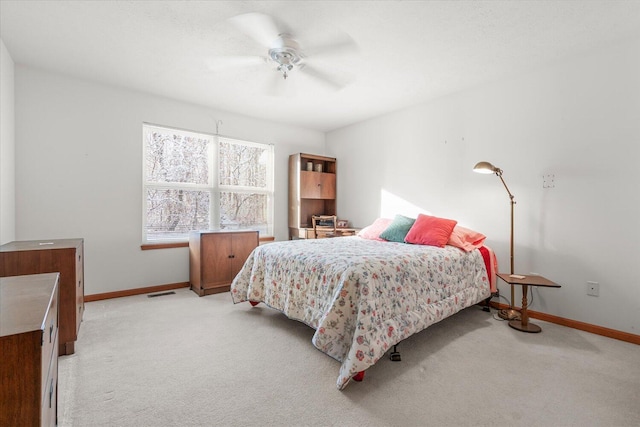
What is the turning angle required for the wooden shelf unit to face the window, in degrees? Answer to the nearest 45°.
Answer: approximately 90° to its right

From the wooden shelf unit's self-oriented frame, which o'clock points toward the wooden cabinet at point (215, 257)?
The wooden cabinet is roughly at 3 o'clock from the wooden shelf unit.

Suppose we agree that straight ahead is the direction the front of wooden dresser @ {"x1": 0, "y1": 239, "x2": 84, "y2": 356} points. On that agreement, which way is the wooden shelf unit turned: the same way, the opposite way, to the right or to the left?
to the right

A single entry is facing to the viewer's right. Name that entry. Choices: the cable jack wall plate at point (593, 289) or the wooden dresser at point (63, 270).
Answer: the wooden dresser

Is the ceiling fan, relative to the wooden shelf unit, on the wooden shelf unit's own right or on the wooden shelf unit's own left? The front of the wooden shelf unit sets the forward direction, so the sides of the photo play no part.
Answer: on the wooden shelf unit's own right

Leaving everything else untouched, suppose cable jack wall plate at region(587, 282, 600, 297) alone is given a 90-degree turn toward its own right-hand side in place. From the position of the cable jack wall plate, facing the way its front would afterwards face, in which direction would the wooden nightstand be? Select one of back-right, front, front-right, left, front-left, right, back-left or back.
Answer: front-left

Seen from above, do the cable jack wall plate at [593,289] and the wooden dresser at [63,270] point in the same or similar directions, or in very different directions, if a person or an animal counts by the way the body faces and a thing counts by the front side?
very different directions

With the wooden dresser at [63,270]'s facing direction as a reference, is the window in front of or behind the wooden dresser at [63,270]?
in front

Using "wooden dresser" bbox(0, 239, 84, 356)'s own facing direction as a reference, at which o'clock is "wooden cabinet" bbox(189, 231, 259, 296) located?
The wooden cabinet is roughly at 11 o'clock from the wooden dresser.

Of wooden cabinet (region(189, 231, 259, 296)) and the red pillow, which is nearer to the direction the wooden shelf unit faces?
the red pillow

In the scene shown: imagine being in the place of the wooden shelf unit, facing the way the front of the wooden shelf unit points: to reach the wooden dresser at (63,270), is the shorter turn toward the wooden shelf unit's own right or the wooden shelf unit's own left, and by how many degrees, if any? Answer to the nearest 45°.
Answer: approximately 90° to the wooden shelf unit's own right

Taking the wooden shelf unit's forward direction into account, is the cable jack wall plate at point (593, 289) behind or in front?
in front

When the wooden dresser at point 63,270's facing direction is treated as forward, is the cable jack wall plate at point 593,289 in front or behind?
in front

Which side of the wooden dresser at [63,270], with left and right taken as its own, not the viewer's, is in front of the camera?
right

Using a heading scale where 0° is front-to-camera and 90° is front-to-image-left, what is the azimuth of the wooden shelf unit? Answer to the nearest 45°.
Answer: approximately 315°
